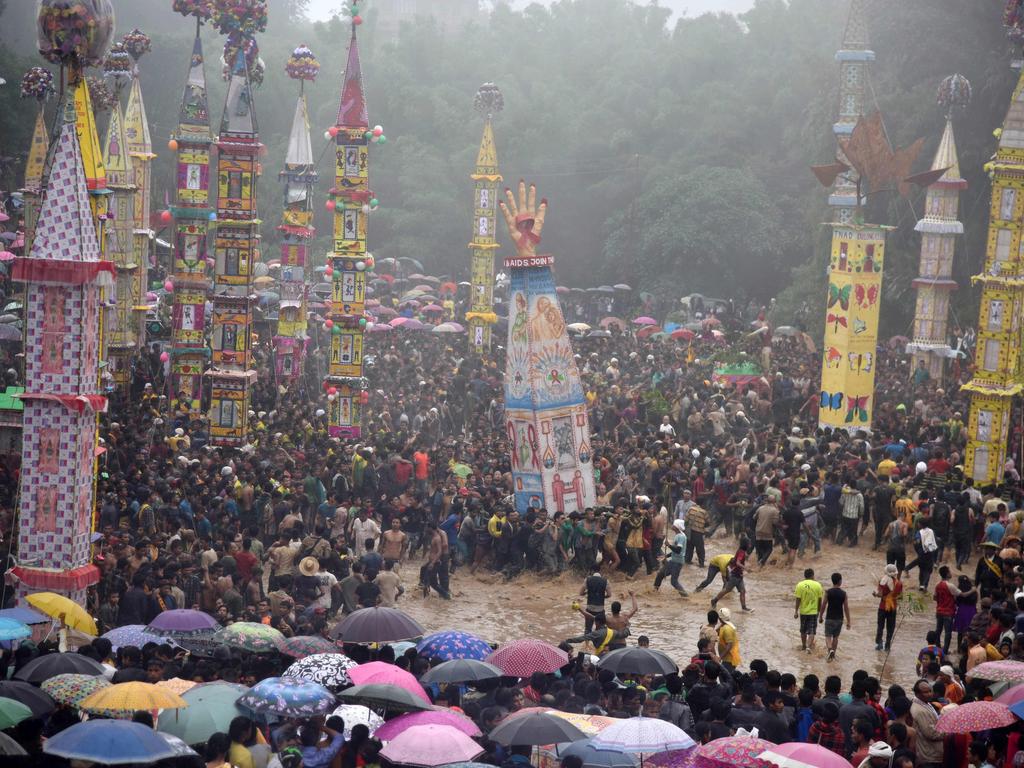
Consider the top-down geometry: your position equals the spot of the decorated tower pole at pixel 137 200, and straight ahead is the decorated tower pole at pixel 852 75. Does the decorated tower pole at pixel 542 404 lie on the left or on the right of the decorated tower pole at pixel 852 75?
right

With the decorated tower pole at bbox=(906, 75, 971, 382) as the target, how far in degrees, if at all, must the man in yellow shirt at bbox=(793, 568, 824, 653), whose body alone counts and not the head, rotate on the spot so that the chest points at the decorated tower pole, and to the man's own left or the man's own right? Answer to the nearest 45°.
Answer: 0° — they already face it

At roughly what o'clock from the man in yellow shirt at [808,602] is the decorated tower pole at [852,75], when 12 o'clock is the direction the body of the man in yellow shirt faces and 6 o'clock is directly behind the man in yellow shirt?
The decorated tower pole is roughly at 12 o'clock from the man in yellow shirt.

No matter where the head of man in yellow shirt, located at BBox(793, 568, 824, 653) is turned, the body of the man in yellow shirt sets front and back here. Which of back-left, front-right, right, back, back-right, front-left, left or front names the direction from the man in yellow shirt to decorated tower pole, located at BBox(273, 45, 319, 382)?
front-left

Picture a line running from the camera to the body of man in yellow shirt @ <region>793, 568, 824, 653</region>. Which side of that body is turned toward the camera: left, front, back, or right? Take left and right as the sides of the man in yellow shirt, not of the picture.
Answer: back

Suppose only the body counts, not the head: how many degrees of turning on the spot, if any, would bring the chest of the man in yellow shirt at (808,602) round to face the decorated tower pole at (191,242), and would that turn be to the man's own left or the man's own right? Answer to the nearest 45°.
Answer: approximately 45° to the man's own left

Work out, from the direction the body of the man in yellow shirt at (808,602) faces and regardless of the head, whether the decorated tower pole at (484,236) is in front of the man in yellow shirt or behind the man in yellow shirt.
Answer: in front

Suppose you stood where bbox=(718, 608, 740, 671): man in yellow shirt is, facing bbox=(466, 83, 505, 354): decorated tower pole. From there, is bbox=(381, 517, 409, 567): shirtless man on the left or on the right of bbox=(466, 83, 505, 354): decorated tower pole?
left

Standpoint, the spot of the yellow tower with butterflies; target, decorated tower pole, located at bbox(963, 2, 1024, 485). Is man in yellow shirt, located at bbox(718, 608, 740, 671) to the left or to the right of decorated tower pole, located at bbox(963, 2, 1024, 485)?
right

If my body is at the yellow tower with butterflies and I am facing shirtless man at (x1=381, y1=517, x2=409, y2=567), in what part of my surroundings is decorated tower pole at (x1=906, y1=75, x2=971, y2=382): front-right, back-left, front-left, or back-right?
back-right

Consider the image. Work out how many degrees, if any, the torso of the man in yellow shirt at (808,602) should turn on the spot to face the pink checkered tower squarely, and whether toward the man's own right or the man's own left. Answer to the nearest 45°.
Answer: approximately 90° to the man's own left

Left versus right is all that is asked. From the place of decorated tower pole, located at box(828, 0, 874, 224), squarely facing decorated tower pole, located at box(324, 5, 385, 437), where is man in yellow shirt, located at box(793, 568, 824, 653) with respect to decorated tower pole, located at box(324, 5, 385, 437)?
left
